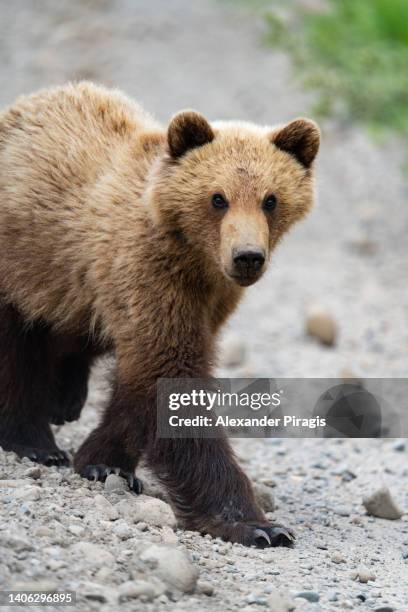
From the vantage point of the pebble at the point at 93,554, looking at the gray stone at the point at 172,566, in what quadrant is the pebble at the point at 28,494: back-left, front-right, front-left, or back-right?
back-left

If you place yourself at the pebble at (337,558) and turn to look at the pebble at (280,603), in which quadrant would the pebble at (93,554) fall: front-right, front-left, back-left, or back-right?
front-right

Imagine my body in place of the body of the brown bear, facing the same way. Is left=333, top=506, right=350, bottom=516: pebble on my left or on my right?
on my left

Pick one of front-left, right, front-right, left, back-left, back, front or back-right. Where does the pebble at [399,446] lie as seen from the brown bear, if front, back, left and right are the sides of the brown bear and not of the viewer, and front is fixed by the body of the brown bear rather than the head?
left

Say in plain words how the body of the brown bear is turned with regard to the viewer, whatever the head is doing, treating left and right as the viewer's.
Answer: facing the viewer and to the right of the viewer

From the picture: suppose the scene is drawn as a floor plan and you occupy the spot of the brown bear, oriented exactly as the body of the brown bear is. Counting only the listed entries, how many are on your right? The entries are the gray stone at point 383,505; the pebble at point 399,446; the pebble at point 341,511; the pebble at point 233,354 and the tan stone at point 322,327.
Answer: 0

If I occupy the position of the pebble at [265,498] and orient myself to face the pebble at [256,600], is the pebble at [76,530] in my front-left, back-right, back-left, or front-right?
front-right

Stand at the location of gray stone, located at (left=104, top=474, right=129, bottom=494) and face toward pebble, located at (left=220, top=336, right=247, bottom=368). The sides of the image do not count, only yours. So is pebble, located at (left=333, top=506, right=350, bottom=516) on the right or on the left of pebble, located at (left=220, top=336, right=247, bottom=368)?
right

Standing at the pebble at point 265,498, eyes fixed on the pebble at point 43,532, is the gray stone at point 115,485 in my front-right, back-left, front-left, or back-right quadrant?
front-right

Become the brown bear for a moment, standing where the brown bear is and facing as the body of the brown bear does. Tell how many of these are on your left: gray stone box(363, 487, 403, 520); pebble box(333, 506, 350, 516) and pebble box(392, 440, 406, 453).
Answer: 3

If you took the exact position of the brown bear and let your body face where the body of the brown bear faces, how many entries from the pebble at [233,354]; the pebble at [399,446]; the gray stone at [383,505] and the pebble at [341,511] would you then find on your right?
0

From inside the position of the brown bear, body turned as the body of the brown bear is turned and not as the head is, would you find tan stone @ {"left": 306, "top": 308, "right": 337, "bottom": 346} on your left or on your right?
on your left

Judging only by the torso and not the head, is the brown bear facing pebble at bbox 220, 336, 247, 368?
no
